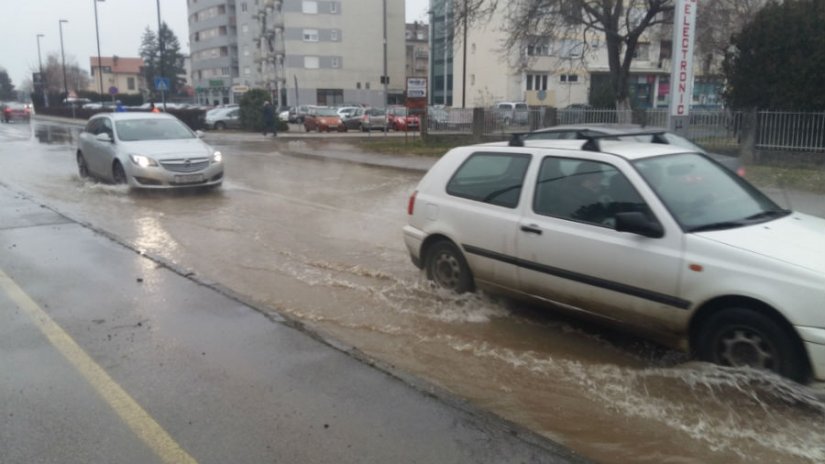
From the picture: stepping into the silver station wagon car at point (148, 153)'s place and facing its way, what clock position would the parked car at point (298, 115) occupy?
The parked car is roughly at 8 o'clock from the silver station wagon car.

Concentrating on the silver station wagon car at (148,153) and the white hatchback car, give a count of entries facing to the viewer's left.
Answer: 0

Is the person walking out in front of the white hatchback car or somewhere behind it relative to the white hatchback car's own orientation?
behind

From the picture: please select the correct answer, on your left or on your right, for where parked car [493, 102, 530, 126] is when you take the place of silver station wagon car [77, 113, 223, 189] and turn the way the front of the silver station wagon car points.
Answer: on your left

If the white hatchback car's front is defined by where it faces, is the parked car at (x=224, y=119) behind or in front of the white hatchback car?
behind

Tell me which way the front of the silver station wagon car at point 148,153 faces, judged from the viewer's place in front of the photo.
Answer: facing the viewer and to the right of the viewer

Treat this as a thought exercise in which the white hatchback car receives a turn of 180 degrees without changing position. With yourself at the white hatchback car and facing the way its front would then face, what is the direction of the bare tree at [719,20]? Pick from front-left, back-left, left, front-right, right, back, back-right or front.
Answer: front-right
